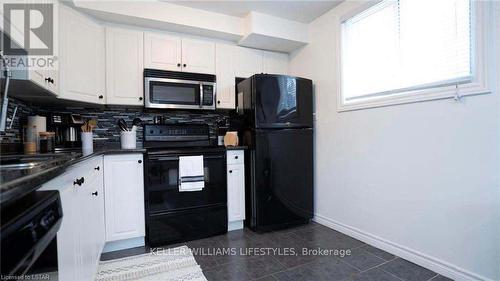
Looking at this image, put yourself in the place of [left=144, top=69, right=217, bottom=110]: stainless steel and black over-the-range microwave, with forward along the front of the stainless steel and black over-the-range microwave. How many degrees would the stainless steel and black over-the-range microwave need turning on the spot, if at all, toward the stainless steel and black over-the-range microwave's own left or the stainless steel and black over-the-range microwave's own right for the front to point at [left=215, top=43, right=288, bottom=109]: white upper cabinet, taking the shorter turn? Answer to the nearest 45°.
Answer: approximately 90° to the stainless steel and black over-the-range microwave's own left

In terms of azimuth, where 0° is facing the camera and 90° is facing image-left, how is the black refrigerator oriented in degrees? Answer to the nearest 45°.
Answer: approximately 315°

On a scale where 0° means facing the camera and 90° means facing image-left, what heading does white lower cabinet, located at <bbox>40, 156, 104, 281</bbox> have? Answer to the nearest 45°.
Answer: approximately 315°

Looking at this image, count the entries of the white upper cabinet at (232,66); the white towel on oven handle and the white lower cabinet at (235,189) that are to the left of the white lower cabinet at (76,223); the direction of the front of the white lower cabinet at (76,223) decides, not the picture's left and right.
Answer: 3

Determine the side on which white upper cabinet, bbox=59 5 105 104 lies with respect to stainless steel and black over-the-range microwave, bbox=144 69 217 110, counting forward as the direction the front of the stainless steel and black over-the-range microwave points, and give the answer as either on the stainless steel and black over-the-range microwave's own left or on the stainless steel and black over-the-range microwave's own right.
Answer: on the stainless steel and black over-the-range microwave's own right

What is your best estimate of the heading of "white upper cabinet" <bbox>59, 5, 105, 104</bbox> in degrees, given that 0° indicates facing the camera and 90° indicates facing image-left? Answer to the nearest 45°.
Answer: approximately 315°

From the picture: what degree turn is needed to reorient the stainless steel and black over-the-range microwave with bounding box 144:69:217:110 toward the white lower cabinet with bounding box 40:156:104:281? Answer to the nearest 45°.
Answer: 0° — it already faces it

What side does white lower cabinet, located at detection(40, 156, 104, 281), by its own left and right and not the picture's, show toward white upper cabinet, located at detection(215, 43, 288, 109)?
left

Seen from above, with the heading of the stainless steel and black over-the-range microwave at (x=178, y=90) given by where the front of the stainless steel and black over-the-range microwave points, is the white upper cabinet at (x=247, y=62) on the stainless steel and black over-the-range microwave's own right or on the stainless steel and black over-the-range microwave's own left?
on the stainless steel and black over-the-range microwave's own left

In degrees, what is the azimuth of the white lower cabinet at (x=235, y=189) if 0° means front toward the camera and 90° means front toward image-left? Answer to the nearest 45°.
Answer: approximately 0°

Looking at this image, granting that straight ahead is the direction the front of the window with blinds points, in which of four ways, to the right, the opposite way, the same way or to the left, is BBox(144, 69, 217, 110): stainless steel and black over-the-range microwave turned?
to the left

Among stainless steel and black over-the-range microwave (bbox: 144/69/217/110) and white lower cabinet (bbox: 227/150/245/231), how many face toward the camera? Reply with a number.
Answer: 2

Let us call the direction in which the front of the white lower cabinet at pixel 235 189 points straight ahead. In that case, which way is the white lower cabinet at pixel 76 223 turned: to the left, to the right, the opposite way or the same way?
to the left
